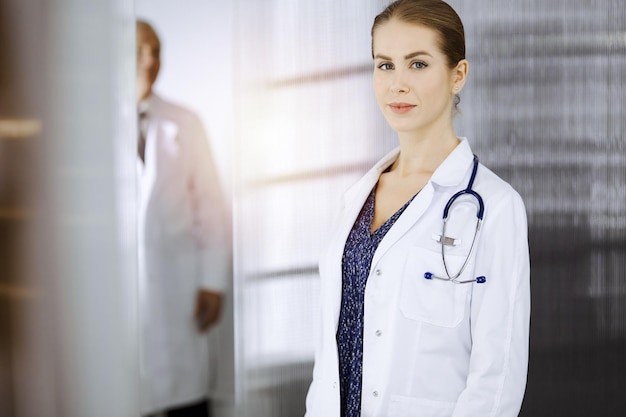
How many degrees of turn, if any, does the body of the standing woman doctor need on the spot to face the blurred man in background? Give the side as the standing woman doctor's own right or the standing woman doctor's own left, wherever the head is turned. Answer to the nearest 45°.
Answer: approximately 90° to the standing woman doctor's own right

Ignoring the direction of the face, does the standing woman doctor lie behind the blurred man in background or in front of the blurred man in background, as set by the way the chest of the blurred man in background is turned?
in front

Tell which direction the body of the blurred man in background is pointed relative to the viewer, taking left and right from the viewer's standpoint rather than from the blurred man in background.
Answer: facing the viewer

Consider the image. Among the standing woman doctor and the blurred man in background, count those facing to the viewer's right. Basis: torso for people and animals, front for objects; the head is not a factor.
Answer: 0

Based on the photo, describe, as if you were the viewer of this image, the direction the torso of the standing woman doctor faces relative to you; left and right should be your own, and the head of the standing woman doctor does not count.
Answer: facing the viewer and to the left of the viewer
